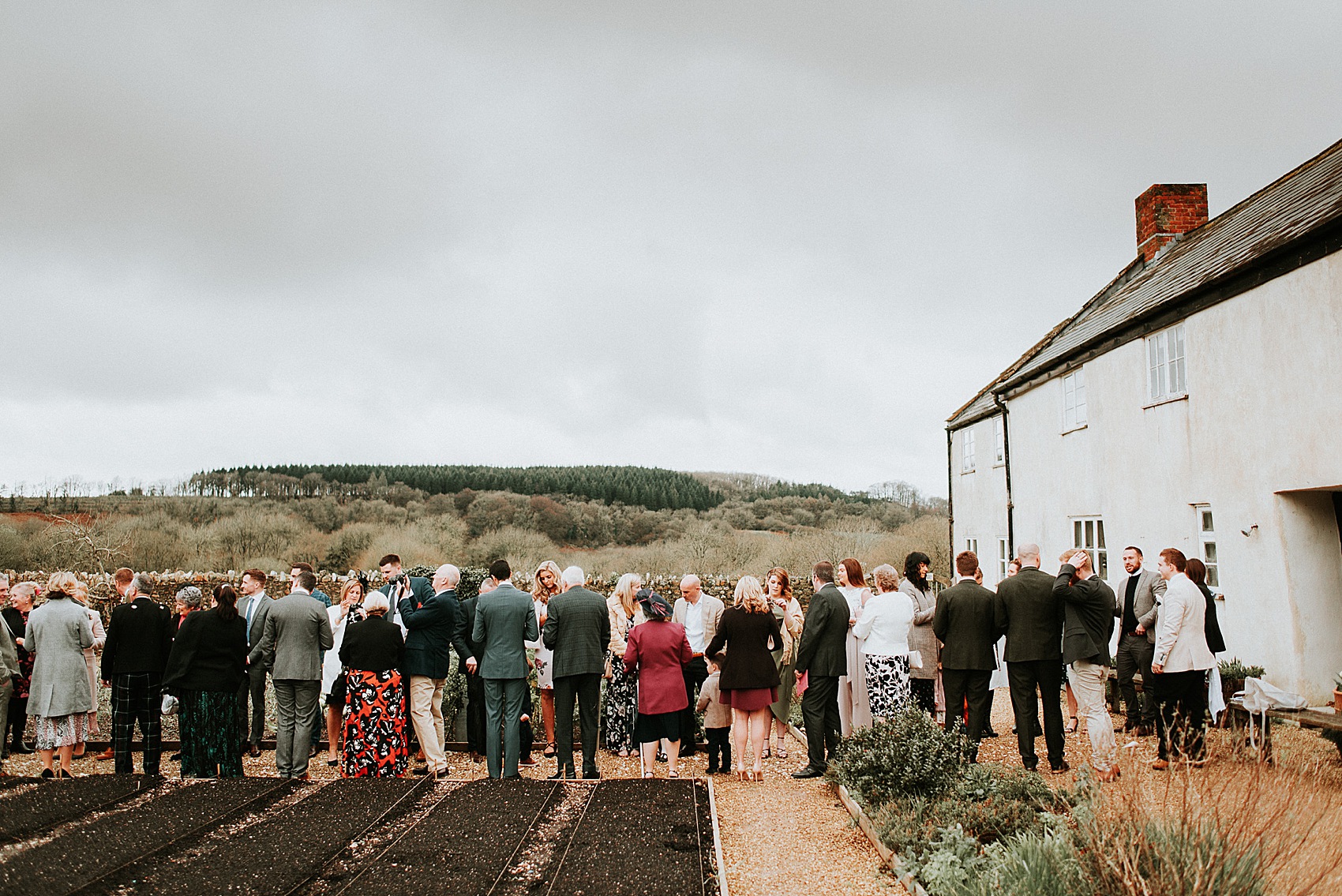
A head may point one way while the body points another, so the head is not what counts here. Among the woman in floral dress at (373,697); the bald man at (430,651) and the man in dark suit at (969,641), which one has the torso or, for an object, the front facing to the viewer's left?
the bald man

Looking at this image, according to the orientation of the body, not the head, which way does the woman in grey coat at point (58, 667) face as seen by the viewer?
away from the camera

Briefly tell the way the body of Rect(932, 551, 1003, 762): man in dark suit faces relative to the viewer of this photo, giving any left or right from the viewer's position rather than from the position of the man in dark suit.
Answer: facing away from the viewer

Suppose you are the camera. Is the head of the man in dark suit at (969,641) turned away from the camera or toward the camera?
away from the camera

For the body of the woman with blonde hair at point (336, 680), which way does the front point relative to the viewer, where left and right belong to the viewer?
facing the viewer and to the right of the viewer

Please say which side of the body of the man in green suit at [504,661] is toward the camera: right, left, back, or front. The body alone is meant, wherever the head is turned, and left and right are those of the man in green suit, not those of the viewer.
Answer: back

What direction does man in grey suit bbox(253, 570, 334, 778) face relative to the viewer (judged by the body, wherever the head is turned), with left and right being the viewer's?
facing away from the viewer

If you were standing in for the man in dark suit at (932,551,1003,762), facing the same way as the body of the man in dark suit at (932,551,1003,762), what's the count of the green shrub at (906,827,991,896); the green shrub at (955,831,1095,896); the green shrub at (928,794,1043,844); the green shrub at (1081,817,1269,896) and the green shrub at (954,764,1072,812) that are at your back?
5

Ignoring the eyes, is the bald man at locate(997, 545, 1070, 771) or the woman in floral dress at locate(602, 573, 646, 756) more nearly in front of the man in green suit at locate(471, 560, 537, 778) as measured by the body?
the woman in floral dress

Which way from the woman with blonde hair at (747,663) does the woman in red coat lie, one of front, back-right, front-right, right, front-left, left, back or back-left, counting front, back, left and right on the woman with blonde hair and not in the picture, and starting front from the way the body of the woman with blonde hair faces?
left

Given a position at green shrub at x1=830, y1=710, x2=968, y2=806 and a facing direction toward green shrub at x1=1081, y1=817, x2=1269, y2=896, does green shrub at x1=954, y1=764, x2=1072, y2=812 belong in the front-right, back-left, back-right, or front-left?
front-left

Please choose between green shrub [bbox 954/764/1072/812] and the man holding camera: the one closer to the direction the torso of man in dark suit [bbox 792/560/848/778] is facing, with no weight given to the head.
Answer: the man holding camera

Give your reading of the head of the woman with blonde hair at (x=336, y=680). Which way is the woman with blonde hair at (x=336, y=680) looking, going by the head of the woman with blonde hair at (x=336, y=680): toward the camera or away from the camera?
toward the camera

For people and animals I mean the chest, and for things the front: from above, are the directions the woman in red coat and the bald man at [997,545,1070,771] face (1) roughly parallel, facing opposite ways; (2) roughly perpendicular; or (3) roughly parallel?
roughly parallel

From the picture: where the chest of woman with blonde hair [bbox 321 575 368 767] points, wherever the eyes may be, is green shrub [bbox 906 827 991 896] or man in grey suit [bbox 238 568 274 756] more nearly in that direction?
the green shrub

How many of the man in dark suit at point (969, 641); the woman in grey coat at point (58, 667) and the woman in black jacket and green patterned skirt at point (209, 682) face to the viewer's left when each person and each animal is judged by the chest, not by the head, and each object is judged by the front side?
0

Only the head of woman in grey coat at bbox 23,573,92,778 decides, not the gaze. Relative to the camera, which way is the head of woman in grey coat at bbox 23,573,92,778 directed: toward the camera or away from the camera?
away from the camera

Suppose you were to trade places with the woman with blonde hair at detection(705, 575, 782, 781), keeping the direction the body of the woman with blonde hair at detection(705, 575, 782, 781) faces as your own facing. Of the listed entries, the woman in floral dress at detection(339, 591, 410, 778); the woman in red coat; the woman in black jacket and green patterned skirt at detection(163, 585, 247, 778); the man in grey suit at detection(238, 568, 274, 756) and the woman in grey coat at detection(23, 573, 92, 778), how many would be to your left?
5

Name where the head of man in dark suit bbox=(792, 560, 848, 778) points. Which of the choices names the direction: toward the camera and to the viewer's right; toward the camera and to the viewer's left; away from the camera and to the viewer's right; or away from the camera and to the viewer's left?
away from the camera and to the viewer's left

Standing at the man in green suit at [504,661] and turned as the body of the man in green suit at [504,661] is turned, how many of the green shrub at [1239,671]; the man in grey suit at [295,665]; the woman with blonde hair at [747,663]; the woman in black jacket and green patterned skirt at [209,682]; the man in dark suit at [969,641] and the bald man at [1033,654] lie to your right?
4
